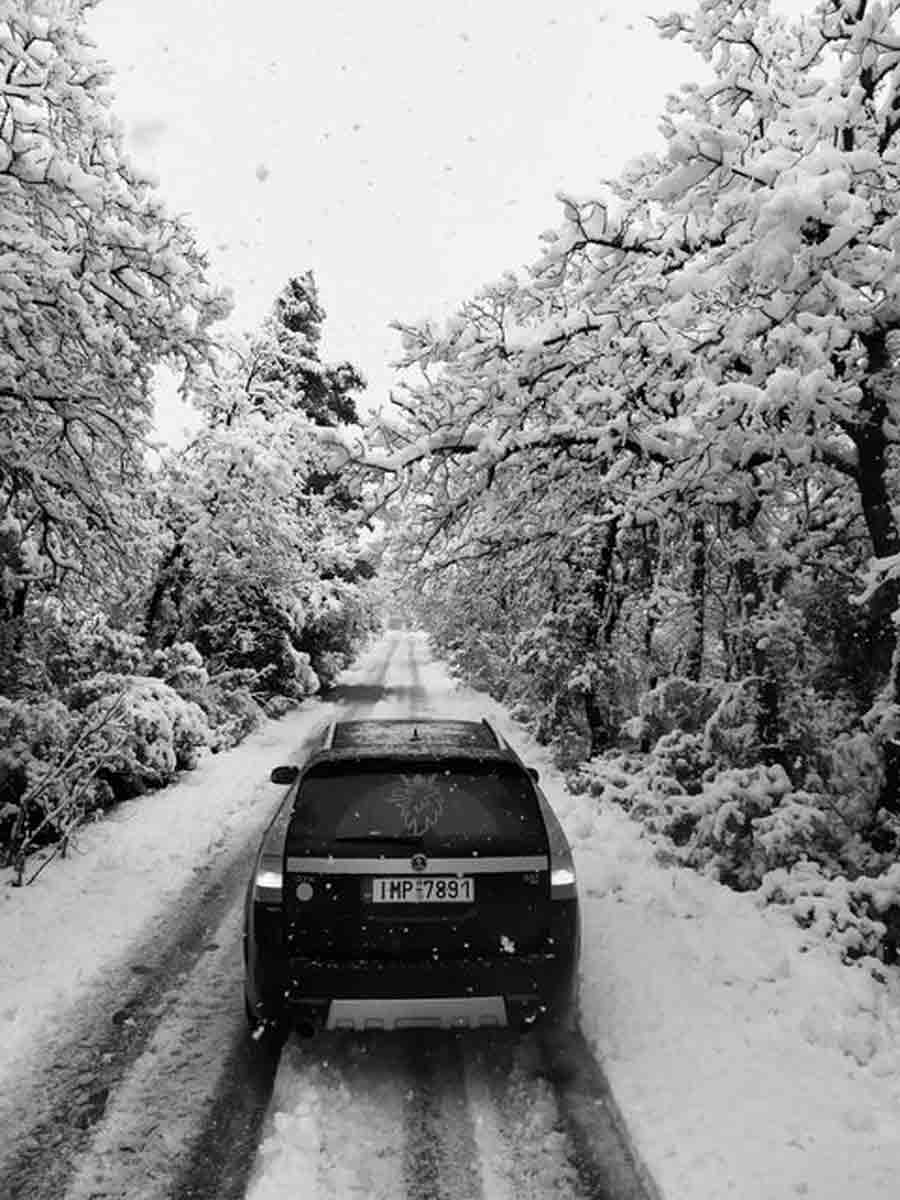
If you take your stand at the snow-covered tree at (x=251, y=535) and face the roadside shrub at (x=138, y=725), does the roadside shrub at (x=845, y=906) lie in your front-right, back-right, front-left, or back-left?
front-left

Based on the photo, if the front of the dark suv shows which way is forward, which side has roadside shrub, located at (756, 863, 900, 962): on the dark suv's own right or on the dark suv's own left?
on the dark suv's own right

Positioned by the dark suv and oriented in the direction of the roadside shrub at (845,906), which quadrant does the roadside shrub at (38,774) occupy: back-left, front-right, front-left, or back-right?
back-left

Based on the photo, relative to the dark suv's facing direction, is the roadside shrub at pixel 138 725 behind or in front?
in front

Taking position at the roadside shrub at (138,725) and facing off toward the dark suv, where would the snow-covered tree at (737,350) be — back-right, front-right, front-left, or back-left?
front-left

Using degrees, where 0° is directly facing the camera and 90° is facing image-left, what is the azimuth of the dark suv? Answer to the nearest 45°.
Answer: approximately 180°

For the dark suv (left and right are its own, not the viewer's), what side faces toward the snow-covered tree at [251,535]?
front

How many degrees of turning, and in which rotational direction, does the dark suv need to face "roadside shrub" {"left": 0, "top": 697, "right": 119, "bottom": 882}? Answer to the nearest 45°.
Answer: approximately 45° to its left
